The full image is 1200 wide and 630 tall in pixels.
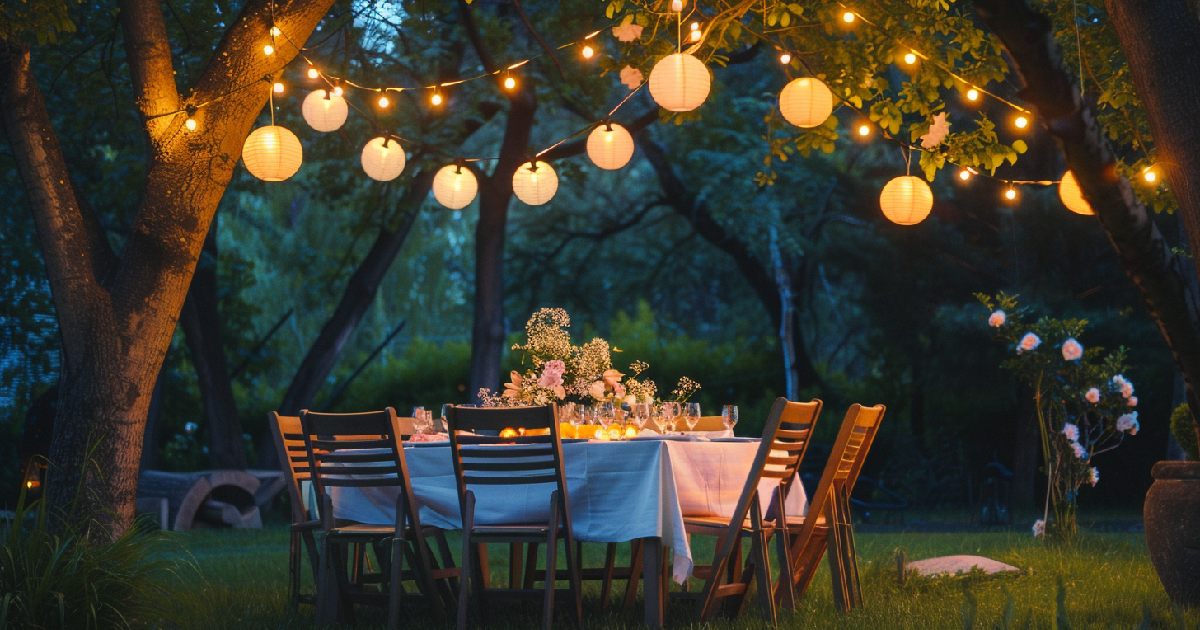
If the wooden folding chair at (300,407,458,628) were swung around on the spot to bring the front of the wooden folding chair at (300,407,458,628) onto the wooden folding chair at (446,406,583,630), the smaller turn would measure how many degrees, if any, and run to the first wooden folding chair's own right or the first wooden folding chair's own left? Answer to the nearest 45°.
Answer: approximately 90° to the first wooden folding chair's own right

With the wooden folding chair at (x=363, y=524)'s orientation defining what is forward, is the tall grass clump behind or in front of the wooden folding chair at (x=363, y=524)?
behind

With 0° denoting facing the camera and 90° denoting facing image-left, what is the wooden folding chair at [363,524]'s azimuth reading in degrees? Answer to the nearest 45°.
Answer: approximately 225°

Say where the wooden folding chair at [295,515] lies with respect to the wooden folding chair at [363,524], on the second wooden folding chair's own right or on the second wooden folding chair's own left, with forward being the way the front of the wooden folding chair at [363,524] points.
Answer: on the second wooden folding chair's own left

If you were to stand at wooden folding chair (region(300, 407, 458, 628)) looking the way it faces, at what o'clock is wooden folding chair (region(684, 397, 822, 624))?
wooden folding chair (region(684, 397, 822, 624)) is roughly at 2 o'clock from wooden folding chair (region(300, 407, 458, 628)).
